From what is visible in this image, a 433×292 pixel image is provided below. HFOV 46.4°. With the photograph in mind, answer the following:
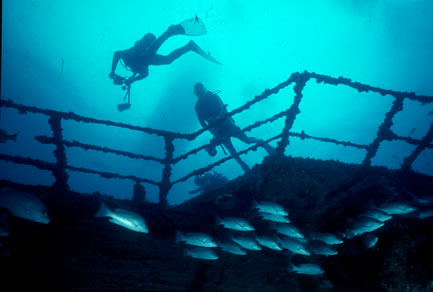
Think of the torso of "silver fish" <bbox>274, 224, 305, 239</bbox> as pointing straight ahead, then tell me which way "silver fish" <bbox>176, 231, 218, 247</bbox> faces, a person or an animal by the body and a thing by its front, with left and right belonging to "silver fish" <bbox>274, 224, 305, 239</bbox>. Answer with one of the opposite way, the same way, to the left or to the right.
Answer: the same way

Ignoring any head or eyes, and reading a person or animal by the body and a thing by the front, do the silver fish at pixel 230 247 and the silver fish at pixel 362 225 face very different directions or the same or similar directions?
same or similar directions

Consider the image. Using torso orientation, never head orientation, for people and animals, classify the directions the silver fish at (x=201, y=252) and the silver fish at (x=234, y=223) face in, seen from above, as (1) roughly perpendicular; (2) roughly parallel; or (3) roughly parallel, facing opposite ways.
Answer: roughly parallel
